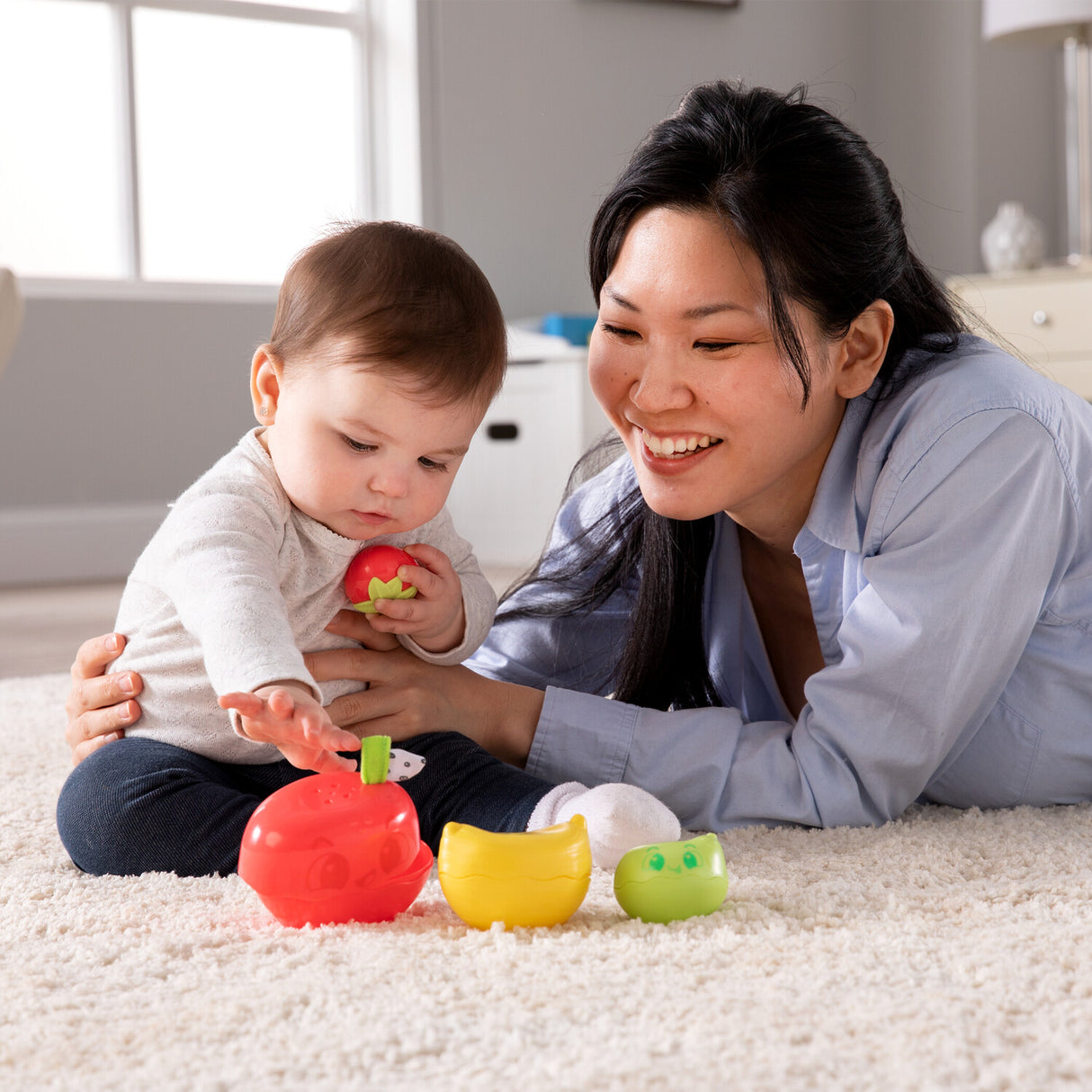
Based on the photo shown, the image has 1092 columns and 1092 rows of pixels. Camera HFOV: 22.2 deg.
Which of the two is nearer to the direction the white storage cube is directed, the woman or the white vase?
the woman

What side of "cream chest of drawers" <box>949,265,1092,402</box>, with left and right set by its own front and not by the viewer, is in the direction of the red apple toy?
front

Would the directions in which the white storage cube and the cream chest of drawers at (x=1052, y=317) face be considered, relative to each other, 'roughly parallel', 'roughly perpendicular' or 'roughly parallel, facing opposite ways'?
roughly parallel

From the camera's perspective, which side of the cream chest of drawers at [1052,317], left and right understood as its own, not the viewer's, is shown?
front

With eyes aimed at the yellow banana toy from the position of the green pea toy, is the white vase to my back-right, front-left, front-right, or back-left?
back-right

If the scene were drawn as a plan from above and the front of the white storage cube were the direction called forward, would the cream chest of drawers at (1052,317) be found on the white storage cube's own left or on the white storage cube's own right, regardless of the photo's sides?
on the white storage cube's own left

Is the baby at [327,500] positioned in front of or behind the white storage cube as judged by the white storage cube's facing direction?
in front

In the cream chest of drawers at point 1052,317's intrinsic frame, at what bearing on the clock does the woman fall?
The woman is roughly at 12 o'clock from the cream chest of drawers.

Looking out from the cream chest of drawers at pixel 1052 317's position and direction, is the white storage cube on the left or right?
on its right

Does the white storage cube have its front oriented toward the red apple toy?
yes

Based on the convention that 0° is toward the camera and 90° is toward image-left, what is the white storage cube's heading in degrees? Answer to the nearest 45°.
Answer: approximately 0°

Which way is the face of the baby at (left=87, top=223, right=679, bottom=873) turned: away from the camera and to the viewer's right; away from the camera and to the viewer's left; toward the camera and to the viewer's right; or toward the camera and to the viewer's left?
toward the camera and to the viewer's right

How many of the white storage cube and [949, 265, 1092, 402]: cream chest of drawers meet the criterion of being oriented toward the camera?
2

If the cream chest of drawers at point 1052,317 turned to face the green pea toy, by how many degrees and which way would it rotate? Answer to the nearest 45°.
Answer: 0° — it already faces it

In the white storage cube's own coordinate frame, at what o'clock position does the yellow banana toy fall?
The yellow banana toy is roughly at 12 o'clock from the white storage cube.
